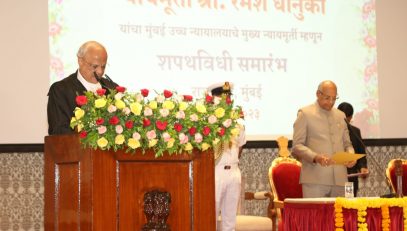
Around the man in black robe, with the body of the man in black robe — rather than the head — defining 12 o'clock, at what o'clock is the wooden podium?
The wooden podium is roughly at 1 o'clock from the man in black robe.

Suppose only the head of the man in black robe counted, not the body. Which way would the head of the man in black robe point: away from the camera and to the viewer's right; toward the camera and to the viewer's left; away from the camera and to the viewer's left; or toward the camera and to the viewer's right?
toward the camera and to the viewer's right

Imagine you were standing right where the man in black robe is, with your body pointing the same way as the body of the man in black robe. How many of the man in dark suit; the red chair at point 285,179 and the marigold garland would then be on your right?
0

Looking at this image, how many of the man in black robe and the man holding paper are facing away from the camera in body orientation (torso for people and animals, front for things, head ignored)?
0

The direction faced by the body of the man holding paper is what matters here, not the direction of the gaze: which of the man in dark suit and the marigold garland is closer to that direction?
the marigold garland

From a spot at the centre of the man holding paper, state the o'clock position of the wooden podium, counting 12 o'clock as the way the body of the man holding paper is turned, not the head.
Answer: The wooden podium is roughly at 2 o'clock from the man holding paper.

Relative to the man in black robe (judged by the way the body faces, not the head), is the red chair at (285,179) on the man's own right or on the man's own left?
on the man's own left

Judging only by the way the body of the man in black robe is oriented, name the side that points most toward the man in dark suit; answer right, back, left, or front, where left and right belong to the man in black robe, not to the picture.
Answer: left

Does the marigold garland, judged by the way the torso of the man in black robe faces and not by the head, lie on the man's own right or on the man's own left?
on the man's own left

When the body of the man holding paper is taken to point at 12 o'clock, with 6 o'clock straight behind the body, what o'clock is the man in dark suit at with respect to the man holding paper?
The man in dark suit is roughly at 8 o'clock from the man holding paper.
